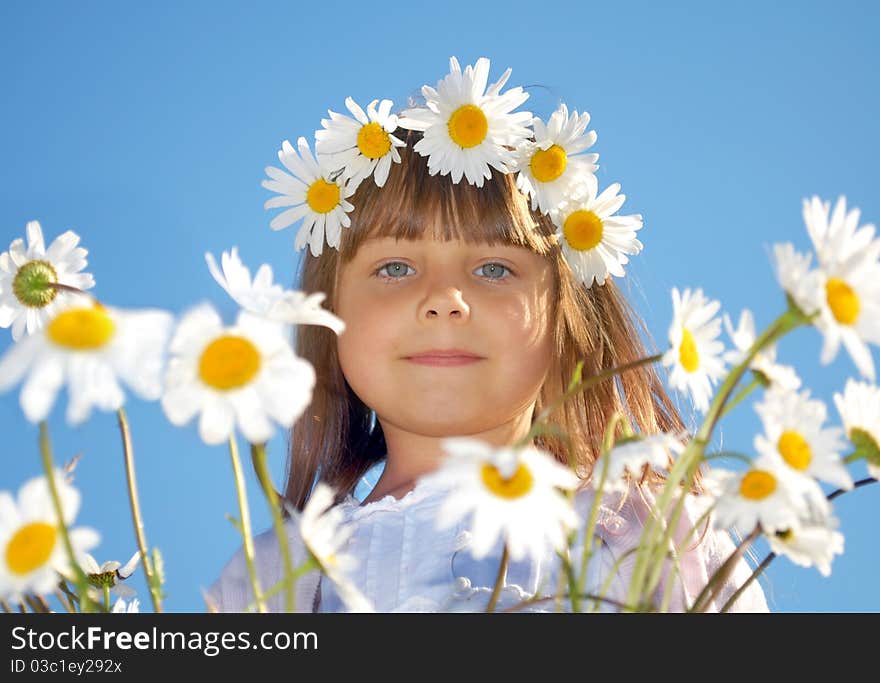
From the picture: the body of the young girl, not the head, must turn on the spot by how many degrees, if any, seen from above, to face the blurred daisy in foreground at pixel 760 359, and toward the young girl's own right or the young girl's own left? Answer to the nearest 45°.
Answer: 0° — they already face it

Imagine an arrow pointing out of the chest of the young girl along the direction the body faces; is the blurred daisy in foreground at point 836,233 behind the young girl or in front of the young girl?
in front

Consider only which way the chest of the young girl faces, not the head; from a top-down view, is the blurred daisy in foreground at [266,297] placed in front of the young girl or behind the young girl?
in front

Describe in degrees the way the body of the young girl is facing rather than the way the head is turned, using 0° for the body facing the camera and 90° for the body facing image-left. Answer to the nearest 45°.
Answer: approximately 0°

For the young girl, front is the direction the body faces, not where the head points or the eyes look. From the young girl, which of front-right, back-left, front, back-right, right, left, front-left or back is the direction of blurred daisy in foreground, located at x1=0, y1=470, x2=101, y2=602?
front

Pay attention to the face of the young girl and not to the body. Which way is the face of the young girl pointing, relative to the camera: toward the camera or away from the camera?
toward the camera

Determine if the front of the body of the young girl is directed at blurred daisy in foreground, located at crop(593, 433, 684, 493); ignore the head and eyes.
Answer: yes

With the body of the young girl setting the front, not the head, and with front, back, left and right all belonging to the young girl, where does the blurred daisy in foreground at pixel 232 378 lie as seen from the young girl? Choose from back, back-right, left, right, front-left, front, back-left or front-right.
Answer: front

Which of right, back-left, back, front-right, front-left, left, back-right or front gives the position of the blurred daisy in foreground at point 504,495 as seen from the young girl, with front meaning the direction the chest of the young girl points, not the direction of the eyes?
front

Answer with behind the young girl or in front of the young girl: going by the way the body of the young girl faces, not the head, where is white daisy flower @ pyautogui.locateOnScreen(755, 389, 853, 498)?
in front
